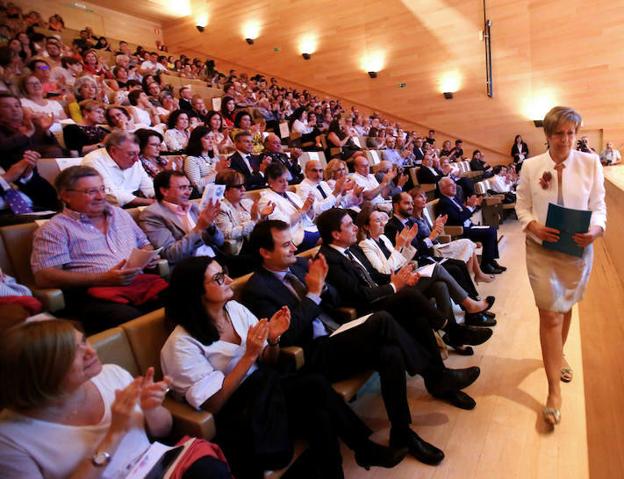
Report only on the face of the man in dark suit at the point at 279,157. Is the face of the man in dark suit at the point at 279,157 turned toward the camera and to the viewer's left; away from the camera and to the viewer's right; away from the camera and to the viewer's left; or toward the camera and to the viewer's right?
toward the camera and to the viewer's right

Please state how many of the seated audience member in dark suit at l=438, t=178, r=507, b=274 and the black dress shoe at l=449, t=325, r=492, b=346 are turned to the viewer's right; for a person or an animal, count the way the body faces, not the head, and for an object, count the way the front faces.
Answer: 2

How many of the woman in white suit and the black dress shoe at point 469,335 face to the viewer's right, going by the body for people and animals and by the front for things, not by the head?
1

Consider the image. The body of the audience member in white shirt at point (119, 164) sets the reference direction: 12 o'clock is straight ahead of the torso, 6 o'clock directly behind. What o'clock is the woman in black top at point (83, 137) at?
The woman in black top is roughly at 7 o'clock from the audience member in white shirt.

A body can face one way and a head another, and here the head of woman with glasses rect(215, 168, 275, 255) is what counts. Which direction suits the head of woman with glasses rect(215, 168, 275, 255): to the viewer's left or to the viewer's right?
to the viewer's right

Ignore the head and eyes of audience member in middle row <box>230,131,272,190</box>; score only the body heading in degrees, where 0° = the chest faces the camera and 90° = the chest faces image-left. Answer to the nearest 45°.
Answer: approximately 315°

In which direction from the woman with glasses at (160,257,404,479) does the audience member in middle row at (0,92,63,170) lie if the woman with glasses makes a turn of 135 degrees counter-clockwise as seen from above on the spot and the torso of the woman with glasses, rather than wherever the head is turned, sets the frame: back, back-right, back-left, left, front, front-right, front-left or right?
front-left

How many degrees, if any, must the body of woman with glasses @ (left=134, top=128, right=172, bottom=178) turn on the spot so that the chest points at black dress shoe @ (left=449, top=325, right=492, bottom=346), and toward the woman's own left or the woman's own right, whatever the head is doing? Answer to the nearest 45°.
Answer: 0° — they already face it

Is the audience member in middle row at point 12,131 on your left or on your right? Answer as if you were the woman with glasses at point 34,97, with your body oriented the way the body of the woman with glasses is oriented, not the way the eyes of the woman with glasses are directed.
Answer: on your right

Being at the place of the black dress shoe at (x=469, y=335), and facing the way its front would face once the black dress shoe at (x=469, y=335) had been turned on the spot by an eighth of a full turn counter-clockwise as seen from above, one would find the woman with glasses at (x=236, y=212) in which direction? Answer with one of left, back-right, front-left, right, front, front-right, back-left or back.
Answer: back-left

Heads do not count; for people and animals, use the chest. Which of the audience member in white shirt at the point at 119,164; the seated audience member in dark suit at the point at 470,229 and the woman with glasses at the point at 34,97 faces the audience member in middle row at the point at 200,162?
the woman with glasses

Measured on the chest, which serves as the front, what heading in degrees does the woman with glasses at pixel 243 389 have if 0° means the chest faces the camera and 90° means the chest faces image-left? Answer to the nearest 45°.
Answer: approximately 315°

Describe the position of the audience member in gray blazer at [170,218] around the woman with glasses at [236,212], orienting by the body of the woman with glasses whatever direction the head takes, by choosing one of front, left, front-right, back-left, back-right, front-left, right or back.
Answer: right
